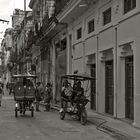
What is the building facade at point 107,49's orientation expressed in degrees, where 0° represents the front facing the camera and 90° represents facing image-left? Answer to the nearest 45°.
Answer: approximately 45°

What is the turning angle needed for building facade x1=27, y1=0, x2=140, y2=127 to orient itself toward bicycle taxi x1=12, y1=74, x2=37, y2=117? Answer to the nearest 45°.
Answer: approximately 45° to its right

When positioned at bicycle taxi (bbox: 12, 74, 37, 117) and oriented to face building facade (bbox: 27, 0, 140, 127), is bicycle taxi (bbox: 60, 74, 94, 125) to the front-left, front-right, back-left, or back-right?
front-right

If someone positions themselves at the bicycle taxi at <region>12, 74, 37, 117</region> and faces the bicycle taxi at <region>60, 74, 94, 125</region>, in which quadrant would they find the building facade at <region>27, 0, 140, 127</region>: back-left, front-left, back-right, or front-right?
front-left
